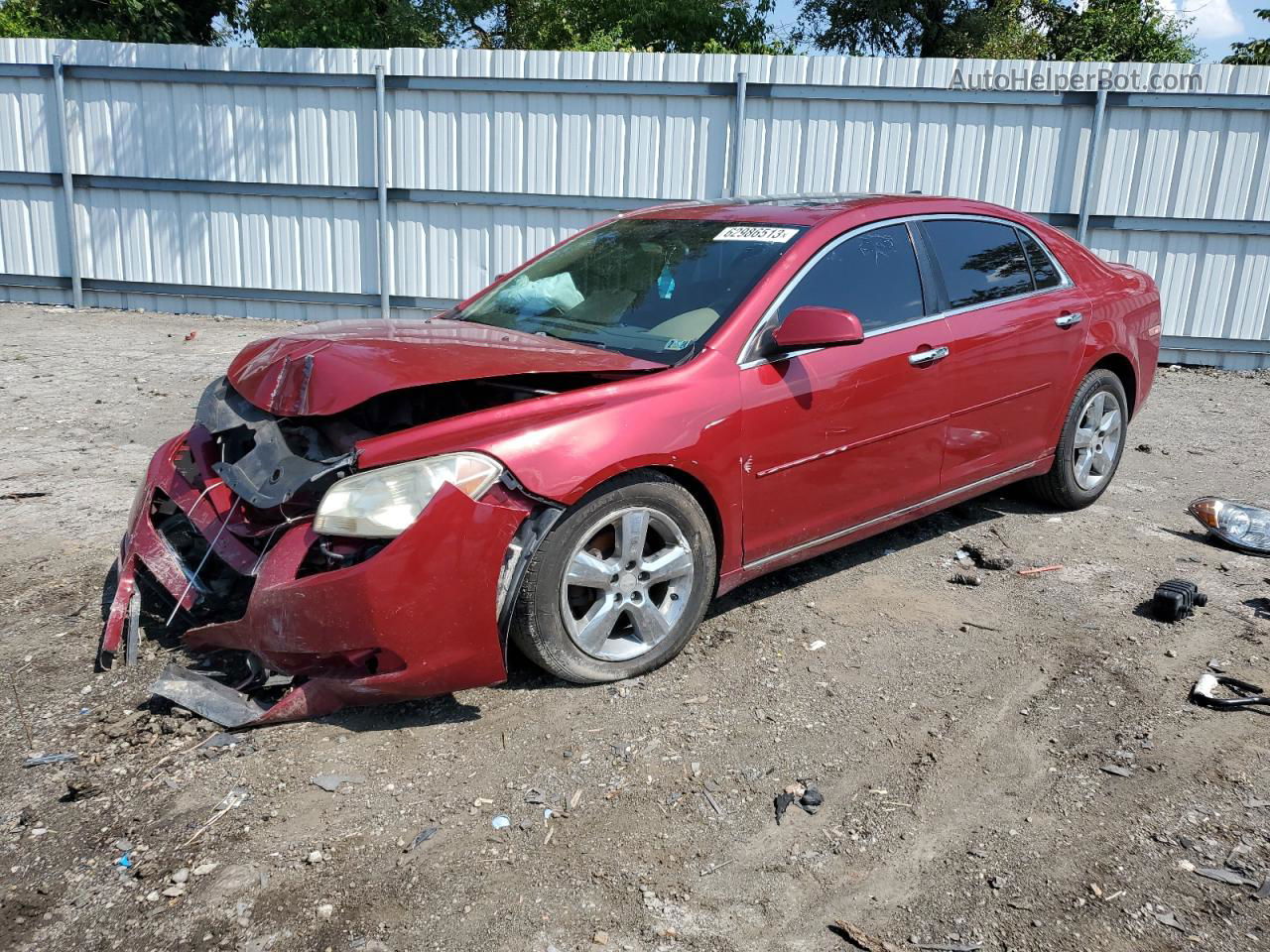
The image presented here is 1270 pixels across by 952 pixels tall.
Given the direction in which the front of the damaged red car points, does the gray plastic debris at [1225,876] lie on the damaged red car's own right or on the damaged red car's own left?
on the damaged red car's own left

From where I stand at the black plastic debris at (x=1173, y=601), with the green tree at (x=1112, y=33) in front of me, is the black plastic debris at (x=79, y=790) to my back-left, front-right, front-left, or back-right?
back-left

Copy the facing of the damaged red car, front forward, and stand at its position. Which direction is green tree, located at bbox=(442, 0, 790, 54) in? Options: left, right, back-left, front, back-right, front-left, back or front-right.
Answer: back-right

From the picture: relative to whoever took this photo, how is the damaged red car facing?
facing the viewer and to the left of the viewer

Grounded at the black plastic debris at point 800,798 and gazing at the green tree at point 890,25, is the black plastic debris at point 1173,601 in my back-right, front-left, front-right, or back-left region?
front-right

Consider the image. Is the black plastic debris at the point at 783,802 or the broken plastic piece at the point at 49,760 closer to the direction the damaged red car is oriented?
the broken plastic piece

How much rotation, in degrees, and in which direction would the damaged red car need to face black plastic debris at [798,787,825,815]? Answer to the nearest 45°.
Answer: approximately 90° to its left

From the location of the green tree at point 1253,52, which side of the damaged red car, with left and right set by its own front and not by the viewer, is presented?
back

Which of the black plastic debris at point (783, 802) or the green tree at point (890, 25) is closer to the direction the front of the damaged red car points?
the black plastic debris

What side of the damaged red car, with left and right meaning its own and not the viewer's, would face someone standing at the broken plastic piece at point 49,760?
front

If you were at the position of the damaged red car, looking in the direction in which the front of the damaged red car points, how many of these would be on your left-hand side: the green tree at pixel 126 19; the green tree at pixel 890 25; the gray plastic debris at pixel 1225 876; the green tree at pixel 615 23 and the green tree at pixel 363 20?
1

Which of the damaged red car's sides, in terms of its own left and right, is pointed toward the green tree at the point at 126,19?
right

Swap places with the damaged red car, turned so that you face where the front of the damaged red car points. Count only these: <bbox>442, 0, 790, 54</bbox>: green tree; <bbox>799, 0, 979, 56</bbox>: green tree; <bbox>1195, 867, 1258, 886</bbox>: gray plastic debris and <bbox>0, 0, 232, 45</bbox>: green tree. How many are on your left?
1

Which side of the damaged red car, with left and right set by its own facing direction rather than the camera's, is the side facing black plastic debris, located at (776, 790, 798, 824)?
left

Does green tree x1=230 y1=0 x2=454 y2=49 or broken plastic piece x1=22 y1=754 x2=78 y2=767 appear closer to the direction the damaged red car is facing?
the broken plastic piece

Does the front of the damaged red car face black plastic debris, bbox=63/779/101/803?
yes
